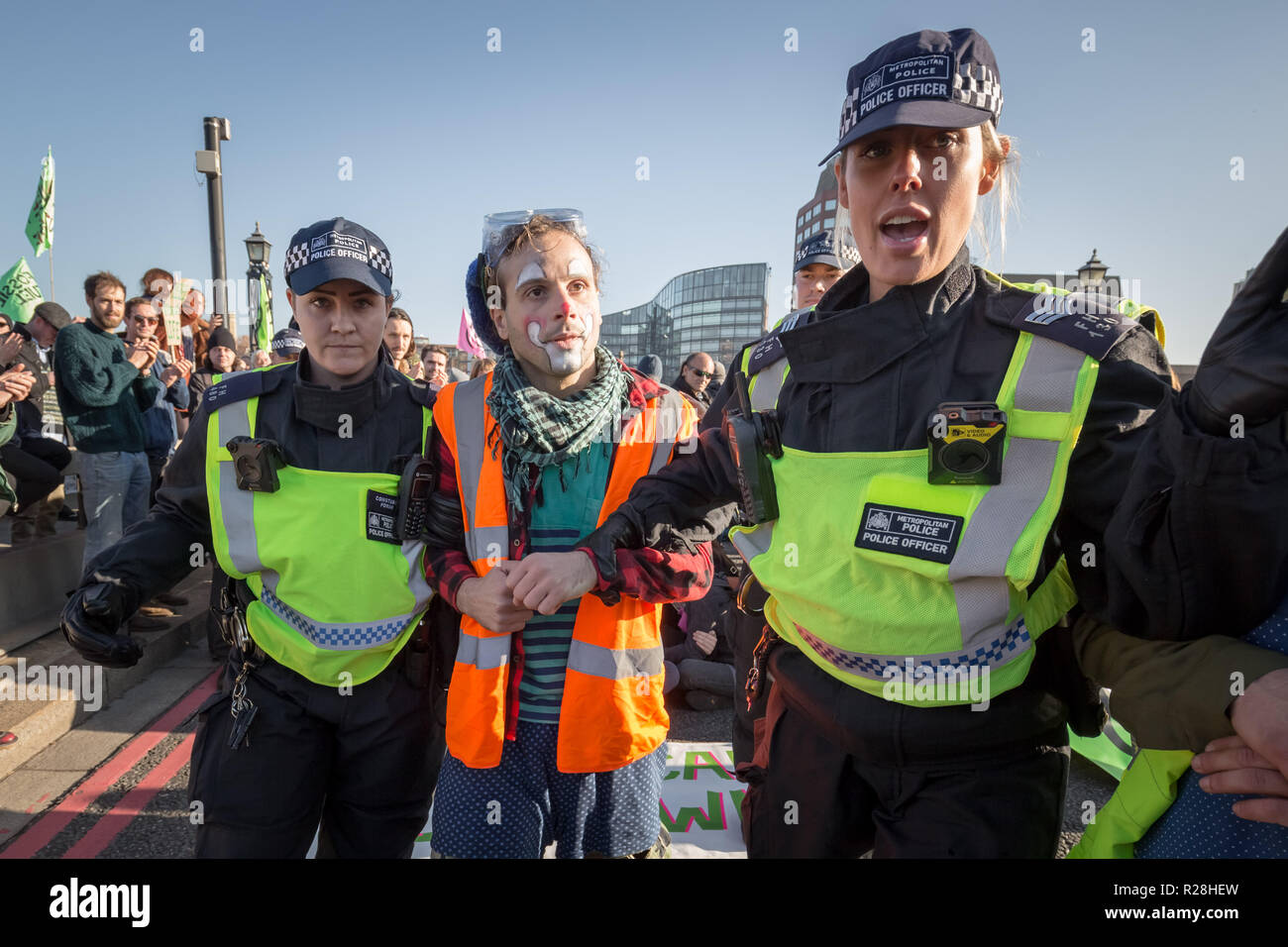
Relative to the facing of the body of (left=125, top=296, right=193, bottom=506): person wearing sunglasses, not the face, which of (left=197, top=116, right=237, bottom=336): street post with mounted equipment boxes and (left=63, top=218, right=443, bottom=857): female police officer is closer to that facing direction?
the female police officer

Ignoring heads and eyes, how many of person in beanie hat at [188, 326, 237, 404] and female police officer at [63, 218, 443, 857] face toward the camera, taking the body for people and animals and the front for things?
2

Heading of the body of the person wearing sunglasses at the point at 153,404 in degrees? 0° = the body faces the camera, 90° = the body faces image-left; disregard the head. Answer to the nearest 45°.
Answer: approximately 315°

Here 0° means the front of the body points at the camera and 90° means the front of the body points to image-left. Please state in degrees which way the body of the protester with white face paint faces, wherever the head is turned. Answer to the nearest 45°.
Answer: approximately 0°
